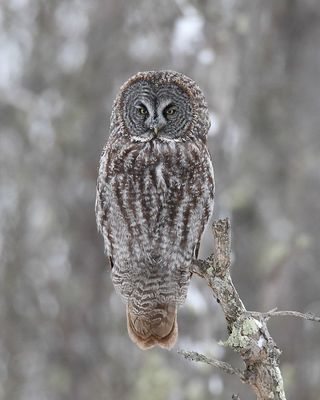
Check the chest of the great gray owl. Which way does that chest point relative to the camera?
toward the camera
